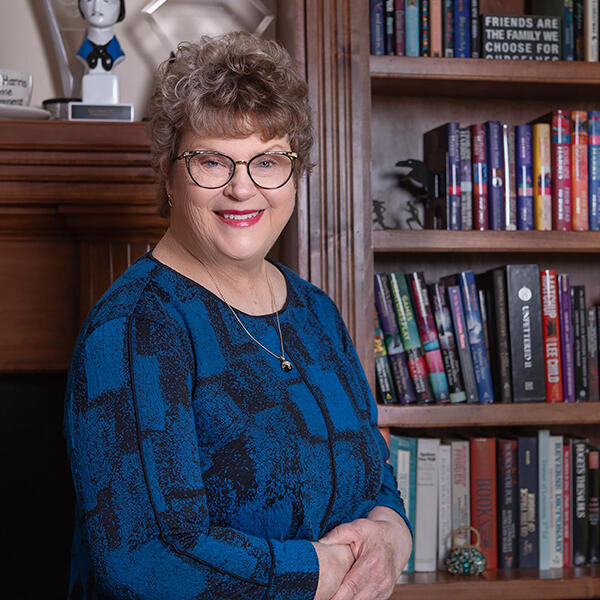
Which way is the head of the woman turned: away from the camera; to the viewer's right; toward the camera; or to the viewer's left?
toward the camera

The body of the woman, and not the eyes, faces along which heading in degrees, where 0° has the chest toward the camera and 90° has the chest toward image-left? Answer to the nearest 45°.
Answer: approximately 315°

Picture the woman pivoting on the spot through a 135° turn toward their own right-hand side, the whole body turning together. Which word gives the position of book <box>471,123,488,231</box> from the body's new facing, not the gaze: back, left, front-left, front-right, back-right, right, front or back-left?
back-right

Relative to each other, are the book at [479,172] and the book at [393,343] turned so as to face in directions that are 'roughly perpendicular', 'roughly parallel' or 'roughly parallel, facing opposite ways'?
roughly parallel

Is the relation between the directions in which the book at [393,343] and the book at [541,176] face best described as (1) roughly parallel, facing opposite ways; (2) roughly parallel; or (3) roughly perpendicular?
roughly parallel

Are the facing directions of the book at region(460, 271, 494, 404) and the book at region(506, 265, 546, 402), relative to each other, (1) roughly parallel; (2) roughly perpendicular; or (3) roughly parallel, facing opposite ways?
roughly parallel

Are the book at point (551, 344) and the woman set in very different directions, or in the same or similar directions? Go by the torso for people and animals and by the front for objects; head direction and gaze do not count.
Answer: same or similar directions
